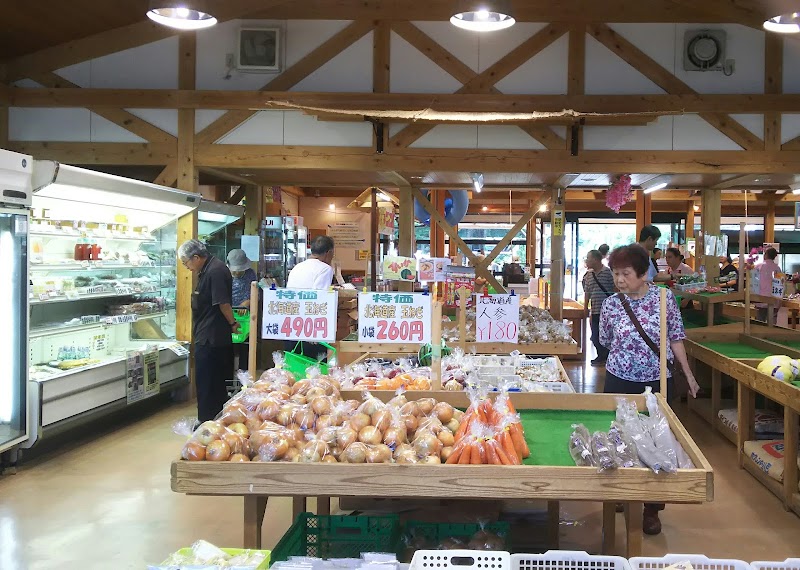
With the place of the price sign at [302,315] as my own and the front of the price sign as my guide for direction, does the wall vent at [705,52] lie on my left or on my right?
on my left

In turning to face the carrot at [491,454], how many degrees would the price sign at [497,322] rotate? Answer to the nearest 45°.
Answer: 0° — it already faces it

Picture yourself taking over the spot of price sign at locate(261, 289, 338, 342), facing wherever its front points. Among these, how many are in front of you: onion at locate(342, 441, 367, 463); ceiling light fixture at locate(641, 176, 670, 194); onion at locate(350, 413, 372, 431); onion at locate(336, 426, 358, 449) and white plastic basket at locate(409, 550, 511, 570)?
4

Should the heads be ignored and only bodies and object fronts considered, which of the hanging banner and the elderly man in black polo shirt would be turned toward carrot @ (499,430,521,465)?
the hanging banner

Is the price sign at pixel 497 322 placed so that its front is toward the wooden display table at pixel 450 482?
yes

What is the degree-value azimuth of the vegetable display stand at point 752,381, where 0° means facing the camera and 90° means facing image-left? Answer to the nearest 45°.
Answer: approximately 45°

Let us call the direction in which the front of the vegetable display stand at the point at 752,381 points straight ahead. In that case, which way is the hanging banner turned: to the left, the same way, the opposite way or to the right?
to the left

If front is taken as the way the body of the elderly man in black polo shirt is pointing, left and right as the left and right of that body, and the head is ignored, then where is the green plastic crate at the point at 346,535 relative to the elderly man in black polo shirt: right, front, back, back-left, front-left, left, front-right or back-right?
left

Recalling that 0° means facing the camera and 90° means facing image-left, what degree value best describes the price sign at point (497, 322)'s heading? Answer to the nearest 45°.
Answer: approximately 0°
